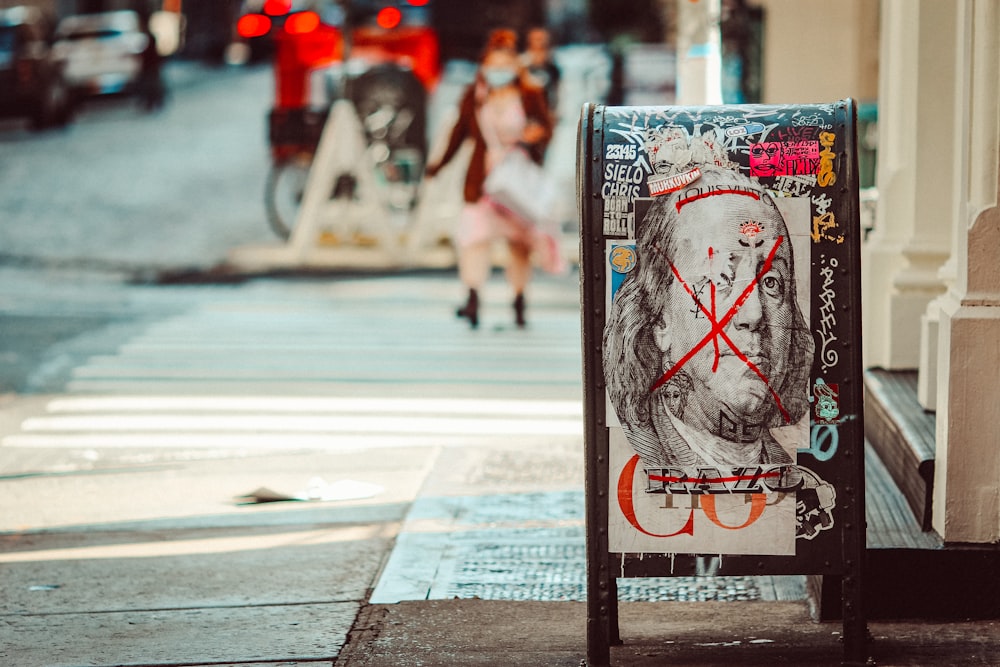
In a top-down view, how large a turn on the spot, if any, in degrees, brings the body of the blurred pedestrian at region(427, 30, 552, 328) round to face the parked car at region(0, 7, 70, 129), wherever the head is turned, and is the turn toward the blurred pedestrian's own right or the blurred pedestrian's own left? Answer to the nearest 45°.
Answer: approximately 135° to the blurred pedestrian's own right
